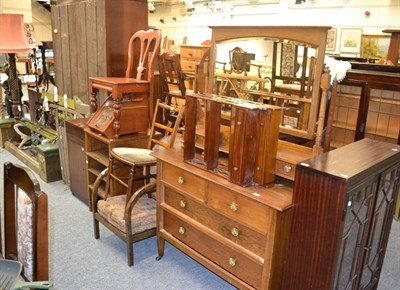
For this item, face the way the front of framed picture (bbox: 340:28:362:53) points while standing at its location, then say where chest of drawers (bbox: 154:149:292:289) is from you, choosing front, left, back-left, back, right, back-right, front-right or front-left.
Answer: front

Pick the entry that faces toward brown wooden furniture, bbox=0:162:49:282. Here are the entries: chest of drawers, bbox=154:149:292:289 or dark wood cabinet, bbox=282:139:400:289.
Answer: the chest of drawers

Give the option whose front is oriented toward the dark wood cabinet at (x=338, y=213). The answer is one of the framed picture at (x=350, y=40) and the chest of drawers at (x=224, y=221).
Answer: the framed picture

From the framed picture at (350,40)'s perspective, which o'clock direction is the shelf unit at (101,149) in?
The shelf unit is roughly at 1 o'clock from the framed picture.

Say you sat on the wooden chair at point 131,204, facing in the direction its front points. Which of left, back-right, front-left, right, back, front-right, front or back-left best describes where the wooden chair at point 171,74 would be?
back-right

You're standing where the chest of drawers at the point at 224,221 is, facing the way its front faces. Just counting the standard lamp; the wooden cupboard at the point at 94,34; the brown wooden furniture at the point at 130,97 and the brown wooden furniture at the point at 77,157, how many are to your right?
4

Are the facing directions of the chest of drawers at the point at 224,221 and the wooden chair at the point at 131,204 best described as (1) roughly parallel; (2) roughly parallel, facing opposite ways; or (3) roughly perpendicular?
roughly parallel

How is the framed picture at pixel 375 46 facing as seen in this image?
toward the camera

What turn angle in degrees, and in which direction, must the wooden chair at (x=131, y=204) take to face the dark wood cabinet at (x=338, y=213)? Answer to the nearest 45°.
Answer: approximately 90° to its left

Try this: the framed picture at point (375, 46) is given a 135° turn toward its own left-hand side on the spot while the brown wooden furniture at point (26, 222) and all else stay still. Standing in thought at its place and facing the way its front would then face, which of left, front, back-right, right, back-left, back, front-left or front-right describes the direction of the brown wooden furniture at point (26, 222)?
back-right

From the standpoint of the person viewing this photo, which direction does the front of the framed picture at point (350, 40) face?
facing the viewer

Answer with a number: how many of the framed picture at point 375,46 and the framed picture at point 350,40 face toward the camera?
2
